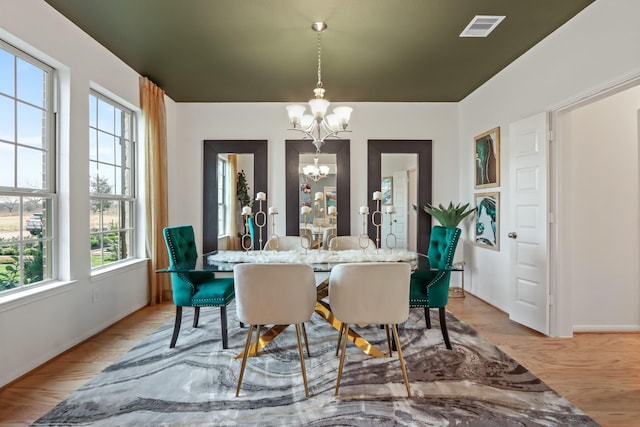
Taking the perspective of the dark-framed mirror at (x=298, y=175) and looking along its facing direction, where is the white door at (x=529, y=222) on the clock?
The white door is roughly at 10 o'clock from the dark-framed mirror.

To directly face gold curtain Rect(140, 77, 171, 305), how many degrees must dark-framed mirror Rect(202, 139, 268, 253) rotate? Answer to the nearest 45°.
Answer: approximately 45° to its right

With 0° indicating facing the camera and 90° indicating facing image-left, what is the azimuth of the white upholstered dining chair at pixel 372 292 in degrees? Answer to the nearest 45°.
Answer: approximately 180°

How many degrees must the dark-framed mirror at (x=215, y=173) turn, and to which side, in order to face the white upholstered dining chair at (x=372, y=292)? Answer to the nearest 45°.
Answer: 0° — it already faces it

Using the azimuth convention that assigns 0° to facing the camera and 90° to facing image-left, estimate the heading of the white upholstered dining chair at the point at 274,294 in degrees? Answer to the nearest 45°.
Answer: approximately 180°

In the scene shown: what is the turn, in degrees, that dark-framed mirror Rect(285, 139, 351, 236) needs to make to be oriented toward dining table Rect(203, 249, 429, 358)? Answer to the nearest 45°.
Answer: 0° — it already faces it

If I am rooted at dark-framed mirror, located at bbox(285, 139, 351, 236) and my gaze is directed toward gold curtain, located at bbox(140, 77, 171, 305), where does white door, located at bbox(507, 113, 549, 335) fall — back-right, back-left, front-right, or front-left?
back-left

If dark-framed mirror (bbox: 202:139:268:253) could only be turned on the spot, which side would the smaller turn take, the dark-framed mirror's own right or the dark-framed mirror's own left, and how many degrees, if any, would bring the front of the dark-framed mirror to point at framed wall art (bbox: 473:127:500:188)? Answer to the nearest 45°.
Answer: approximately 45° to the dark-framed mirror's own left

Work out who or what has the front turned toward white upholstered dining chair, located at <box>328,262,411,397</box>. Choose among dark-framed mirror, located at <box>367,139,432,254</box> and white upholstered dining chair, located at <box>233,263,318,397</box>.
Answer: the dark-framed mirror
